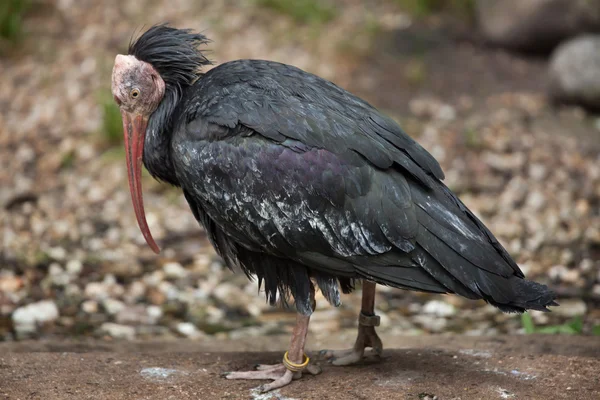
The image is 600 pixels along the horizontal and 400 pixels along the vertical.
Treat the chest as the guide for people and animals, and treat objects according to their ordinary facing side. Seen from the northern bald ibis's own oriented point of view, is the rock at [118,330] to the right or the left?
on its right

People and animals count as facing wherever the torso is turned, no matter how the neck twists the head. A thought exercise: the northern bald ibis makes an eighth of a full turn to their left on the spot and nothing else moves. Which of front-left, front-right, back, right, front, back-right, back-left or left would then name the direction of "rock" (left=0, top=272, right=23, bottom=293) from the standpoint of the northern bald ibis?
right

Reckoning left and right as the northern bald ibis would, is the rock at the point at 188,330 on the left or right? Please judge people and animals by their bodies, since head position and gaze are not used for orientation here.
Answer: on its right

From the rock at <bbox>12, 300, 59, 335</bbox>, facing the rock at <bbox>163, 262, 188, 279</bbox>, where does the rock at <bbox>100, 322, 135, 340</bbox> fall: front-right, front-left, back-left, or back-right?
front-right

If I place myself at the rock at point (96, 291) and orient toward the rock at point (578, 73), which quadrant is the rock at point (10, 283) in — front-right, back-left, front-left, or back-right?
back-left

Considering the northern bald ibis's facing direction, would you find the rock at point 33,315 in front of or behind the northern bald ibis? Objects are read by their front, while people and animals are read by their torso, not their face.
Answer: in front

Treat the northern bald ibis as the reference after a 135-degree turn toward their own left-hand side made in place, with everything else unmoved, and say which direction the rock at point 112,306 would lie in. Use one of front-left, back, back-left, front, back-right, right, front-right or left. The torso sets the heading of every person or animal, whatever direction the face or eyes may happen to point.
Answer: back

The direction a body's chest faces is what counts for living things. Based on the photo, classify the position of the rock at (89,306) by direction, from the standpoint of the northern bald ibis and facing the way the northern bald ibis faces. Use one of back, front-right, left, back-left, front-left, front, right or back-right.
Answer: front-right

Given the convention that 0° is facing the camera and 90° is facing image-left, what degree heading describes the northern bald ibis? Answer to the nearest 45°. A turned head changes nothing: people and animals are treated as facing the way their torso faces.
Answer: approximately 90°

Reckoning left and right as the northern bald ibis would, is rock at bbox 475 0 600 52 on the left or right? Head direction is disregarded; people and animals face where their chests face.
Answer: on its right
